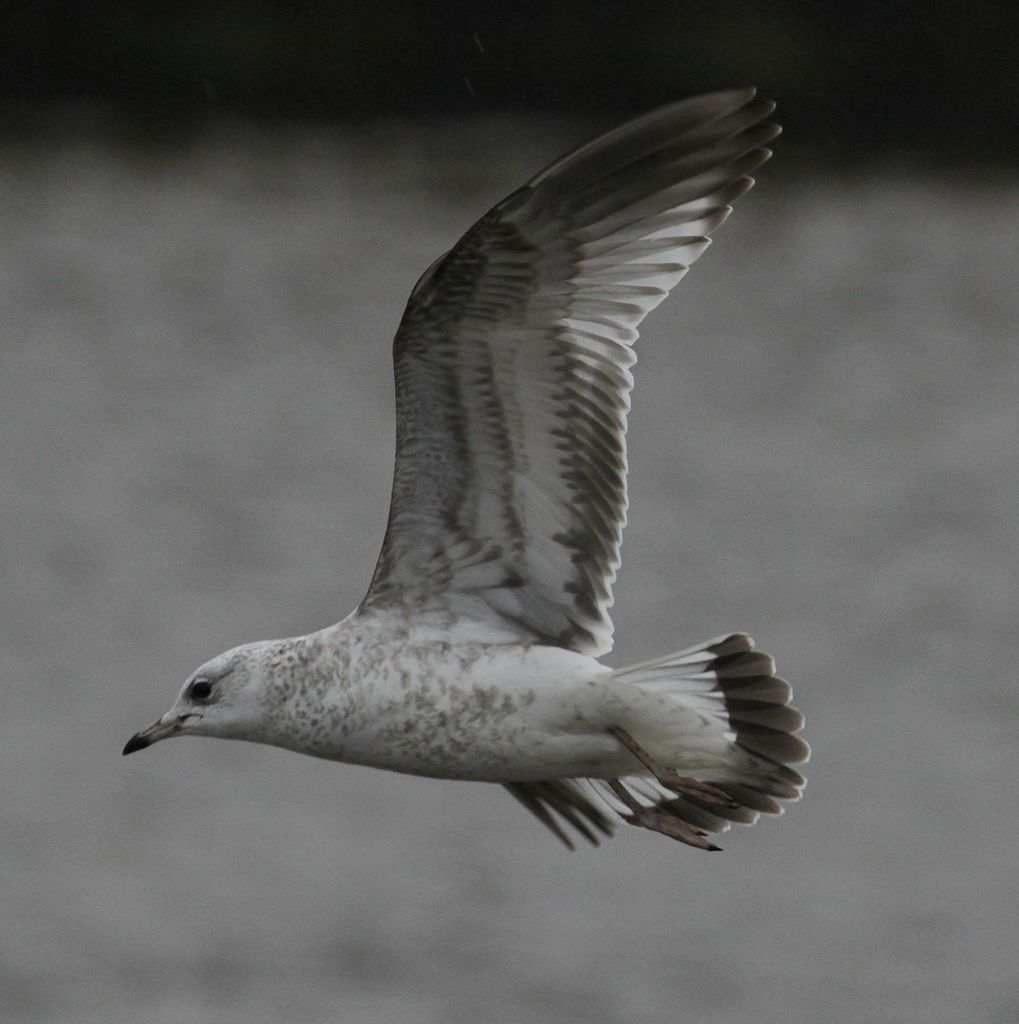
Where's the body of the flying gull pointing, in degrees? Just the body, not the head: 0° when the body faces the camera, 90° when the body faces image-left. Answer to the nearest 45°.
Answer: approximately 90°
